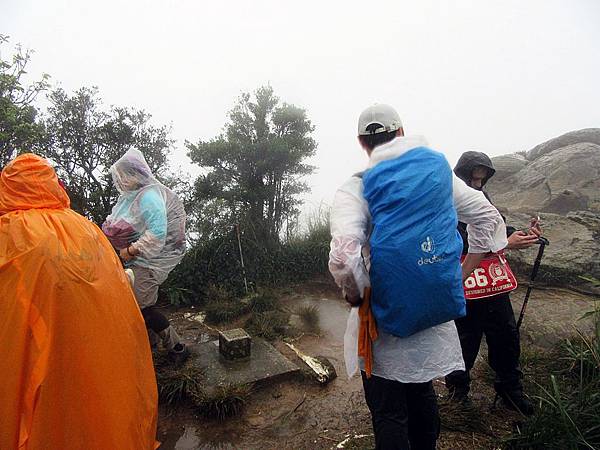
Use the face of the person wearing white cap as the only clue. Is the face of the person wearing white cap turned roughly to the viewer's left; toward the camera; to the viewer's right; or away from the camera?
away from the camera

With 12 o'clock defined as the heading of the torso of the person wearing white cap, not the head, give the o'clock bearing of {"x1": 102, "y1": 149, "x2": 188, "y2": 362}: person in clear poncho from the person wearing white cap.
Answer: The person in clear poncho is roughly at 10 o'clock from the person wearing white cap.

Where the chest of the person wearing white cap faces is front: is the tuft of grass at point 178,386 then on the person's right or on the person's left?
on the person's left

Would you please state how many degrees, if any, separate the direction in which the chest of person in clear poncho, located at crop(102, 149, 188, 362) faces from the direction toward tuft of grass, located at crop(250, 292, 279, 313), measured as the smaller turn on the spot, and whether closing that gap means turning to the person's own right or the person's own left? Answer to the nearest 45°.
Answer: approximately 135° to the person's own right

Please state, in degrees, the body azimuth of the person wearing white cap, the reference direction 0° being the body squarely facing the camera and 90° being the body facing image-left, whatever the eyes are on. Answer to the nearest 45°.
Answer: approximately 180°

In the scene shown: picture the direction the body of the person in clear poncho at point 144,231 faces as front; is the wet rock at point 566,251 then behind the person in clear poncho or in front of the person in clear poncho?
behind

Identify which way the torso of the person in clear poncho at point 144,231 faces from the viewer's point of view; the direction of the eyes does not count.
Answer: to the viewer's left

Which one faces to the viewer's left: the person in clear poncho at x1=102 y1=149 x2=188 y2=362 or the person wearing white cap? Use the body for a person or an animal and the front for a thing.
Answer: the person in clear poncho

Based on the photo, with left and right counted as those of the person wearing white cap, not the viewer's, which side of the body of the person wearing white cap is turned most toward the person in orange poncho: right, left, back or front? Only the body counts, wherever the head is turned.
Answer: left

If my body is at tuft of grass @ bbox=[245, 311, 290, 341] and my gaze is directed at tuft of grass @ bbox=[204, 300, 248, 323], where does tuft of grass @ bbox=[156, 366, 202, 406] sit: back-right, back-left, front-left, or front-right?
back-left

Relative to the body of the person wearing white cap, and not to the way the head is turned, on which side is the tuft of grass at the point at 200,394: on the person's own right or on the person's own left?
on the person's own left

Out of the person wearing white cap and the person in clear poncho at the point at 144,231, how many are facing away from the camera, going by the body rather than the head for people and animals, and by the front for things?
1

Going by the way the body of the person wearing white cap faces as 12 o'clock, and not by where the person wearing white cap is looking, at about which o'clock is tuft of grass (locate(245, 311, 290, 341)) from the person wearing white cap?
The tuft of grass is roughly at 11 o'clock from the person wearing white cap.

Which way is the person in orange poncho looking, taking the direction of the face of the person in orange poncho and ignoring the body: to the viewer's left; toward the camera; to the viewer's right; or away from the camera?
away from the camera
